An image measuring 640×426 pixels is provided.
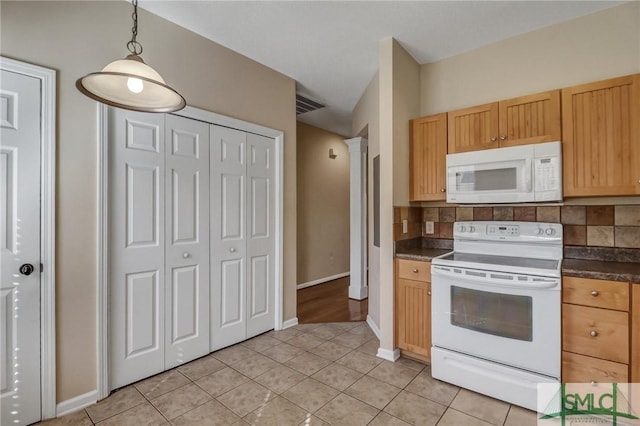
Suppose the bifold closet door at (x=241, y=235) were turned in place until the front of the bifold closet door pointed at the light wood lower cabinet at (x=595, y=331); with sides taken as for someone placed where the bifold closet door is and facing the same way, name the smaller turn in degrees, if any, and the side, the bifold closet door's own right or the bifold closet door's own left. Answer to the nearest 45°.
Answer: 0° — it already faces it

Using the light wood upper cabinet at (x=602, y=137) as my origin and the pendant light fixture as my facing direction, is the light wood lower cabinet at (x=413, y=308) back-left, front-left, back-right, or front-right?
front-right

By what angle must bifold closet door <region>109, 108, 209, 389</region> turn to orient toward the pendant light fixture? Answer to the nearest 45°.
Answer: approximately 45° to its right

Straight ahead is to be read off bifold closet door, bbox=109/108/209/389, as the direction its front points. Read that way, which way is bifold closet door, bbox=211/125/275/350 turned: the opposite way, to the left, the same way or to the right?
the same way

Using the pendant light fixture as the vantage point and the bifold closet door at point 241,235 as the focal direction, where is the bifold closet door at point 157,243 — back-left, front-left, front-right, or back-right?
front-left

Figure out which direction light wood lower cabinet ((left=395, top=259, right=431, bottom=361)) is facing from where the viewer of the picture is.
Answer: facing the viewer and to the left of the viewer

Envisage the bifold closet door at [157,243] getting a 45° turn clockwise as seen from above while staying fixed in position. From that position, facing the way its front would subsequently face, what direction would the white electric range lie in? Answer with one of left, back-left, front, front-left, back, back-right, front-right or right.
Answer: front-left

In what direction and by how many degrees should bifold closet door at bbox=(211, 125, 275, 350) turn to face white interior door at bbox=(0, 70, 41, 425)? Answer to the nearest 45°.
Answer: approximately 90° to its right

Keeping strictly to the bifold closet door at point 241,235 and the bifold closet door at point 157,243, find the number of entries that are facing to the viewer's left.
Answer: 0

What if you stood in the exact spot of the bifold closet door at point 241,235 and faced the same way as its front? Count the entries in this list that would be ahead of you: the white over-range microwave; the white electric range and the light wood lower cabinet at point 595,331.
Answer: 3

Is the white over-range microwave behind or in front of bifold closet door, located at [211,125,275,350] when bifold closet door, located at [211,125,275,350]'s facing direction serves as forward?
in front

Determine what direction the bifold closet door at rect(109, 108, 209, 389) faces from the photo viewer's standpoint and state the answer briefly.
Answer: facing the viewer and to the right of the viewer

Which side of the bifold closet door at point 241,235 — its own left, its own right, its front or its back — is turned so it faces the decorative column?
left
